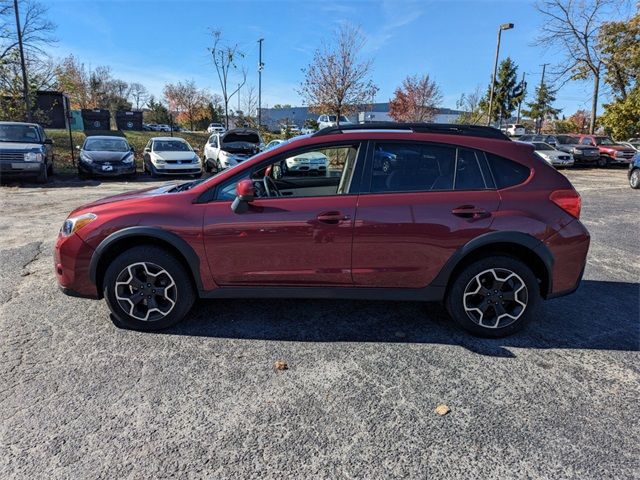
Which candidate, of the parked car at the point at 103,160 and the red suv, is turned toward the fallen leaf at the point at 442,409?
the parked car

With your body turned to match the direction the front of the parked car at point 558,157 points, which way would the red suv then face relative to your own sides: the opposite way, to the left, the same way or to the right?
to the right

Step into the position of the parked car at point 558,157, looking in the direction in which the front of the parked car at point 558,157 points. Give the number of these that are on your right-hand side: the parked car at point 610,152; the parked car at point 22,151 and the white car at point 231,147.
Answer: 2

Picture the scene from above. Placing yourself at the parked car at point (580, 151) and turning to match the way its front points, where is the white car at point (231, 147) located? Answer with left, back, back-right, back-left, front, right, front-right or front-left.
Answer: right

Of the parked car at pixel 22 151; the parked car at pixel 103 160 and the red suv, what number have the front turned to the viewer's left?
1

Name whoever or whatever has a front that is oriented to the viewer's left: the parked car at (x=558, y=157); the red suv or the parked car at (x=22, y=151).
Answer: the red suv

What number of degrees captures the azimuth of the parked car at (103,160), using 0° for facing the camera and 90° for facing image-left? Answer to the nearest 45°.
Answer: approximately 0°

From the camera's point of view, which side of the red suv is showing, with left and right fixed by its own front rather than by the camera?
left

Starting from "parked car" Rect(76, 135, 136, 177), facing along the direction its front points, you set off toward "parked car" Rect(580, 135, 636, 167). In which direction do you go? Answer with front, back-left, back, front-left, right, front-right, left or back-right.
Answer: left

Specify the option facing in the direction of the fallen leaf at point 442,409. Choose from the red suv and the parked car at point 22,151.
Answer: the parked car
